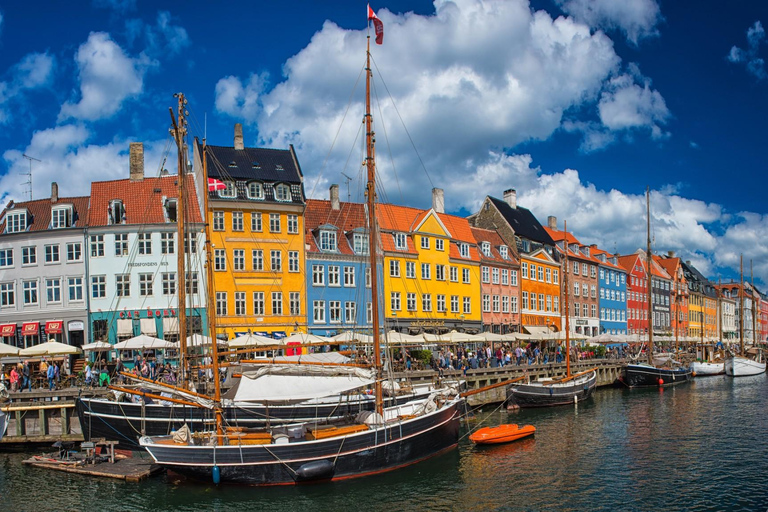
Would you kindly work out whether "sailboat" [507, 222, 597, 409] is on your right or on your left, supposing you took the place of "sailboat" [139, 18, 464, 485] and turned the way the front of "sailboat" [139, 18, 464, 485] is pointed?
on your left

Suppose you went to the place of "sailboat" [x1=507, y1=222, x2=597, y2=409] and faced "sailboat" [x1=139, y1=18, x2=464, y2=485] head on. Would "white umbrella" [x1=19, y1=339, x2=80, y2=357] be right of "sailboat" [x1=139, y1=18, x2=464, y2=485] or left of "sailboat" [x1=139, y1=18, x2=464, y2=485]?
right

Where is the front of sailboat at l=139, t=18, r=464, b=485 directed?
to the viewer's right

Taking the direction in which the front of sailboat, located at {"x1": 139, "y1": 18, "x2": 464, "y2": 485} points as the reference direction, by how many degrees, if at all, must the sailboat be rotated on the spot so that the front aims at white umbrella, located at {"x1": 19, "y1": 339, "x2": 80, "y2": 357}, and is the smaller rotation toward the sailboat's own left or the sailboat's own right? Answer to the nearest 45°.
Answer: approximately 135° to the sailboat's own left

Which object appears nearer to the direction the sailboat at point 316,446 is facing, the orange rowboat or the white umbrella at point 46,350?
the orange rowboat

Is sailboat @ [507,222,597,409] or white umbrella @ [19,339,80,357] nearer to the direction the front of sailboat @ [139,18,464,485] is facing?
the sailboat
